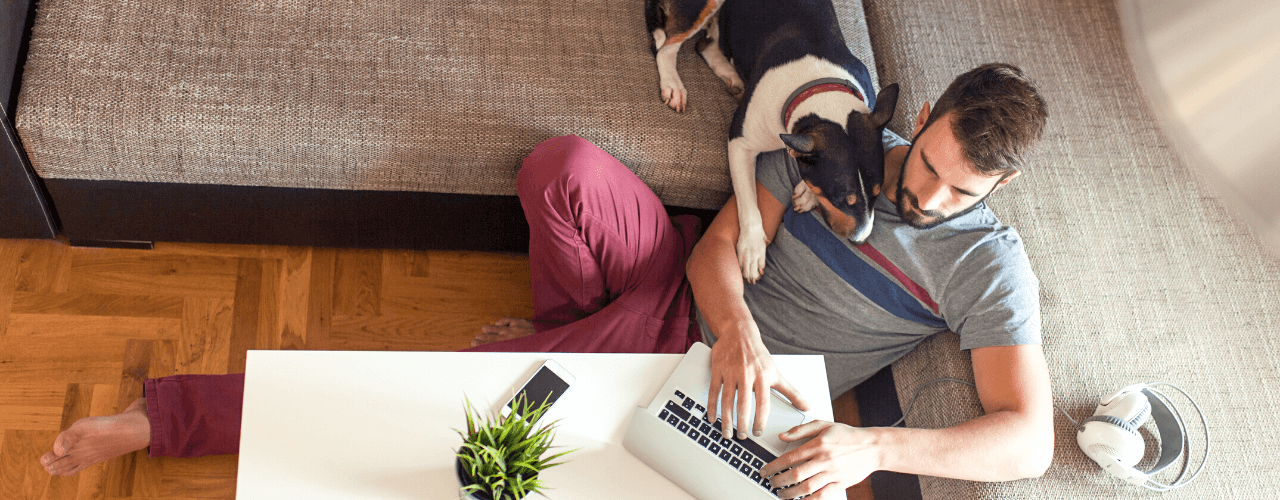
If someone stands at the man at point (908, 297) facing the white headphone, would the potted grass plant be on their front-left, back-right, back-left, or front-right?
back-right

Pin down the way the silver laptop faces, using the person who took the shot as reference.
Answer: facing away from the viewer and to the right of the viewer

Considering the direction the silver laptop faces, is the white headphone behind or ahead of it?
ahead
